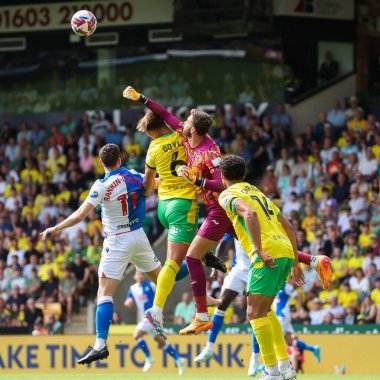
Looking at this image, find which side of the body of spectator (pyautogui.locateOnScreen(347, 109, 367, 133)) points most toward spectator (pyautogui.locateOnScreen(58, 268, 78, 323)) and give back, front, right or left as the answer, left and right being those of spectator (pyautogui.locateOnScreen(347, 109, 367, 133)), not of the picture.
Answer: right

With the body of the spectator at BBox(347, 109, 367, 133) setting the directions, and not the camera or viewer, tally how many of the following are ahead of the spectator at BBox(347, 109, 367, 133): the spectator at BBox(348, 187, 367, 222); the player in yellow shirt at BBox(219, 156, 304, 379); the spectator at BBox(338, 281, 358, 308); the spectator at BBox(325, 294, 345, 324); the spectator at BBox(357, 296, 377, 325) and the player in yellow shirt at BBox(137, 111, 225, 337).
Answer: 6

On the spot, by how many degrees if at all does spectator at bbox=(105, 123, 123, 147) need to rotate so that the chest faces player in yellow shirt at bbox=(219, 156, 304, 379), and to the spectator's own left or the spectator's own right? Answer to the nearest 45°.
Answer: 0° — they already face them

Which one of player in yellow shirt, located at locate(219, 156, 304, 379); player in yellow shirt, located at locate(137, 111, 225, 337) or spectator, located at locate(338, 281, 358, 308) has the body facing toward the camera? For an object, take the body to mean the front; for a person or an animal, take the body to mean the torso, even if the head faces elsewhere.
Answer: the spectator

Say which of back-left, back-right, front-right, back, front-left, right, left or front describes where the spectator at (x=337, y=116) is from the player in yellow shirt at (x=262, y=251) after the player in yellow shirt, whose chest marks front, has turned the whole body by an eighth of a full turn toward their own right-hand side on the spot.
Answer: front

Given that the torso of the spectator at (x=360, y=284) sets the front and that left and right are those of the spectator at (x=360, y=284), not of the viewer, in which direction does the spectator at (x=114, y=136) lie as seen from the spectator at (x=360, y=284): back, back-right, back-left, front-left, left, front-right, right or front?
back-right

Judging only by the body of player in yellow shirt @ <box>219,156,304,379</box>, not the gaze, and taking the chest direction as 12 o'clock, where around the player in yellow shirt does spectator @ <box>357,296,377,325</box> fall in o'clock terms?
The spectator is roughly at 2 o'clock from the player in yellow shirt.

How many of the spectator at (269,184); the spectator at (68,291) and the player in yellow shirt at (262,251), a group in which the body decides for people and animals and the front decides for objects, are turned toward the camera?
2

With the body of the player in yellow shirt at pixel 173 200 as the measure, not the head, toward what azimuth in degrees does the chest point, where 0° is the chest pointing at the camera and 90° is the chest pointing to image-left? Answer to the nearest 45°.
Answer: approximately 135°

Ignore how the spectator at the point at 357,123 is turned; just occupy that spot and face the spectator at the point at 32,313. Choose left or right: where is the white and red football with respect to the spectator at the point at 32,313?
left

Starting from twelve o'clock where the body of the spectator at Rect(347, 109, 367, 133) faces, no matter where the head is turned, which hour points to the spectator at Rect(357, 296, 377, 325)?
the spectator at Rect(357, 296, 377, 325) is roughly at 12 o'clock from the spectator at Rect(347, 109, 367, 133).
